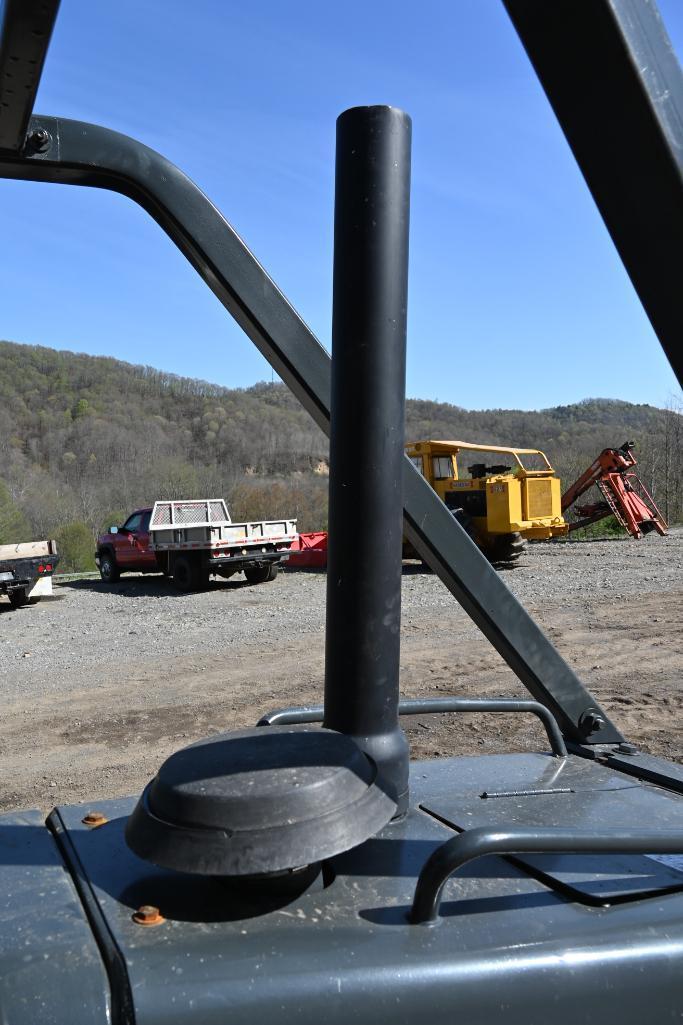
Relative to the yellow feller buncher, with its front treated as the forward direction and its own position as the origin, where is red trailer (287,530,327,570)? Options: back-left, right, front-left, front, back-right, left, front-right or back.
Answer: front-left

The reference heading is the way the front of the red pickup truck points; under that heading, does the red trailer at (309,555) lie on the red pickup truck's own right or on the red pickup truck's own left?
on the red pickup truck's own right

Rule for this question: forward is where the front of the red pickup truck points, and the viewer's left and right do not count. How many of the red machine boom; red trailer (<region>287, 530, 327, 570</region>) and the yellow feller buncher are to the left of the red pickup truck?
0

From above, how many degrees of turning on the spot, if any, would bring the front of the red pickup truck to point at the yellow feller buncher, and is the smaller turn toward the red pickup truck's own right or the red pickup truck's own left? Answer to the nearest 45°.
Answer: approximately 135° to the red pickup truck's own right

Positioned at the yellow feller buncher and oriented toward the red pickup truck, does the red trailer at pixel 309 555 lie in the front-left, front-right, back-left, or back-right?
front-right

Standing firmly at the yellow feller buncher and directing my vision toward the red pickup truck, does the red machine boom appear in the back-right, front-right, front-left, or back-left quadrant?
back-right

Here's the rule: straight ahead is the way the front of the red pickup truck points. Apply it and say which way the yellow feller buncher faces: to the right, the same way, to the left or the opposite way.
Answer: the same way

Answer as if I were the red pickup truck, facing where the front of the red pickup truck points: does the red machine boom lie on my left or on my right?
on my right

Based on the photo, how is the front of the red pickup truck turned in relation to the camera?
facing away from the viewer and to the left of the viewer

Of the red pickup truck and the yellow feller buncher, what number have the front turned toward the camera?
0

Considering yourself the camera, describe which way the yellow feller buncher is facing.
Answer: facing away from the viewer and to the left of the viewer
